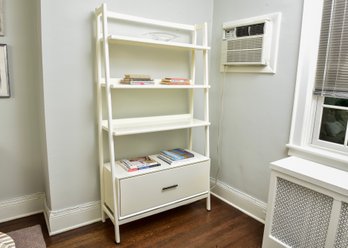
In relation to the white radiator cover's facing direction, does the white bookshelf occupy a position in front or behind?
in front

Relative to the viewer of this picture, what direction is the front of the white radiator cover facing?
facing the viewer and to the left of the viewer

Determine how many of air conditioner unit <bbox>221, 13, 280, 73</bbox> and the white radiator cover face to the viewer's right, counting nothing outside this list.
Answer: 0

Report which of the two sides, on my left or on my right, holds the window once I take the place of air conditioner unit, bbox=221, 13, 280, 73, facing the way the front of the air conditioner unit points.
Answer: on my left

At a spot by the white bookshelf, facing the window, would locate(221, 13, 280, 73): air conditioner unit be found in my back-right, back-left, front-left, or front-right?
front-left

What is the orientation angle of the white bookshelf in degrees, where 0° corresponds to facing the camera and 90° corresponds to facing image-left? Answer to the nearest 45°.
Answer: approximately 315°

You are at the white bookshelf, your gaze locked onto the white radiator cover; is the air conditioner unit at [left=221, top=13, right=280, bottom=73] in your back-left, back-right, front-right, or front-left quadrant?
front-left

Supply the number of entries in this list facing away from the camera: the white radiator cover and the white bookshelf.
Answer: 0

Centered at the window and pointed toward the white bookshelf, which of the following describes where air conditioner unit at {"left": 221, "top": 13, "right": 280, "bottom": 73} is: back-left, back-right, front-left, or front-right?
front-right
